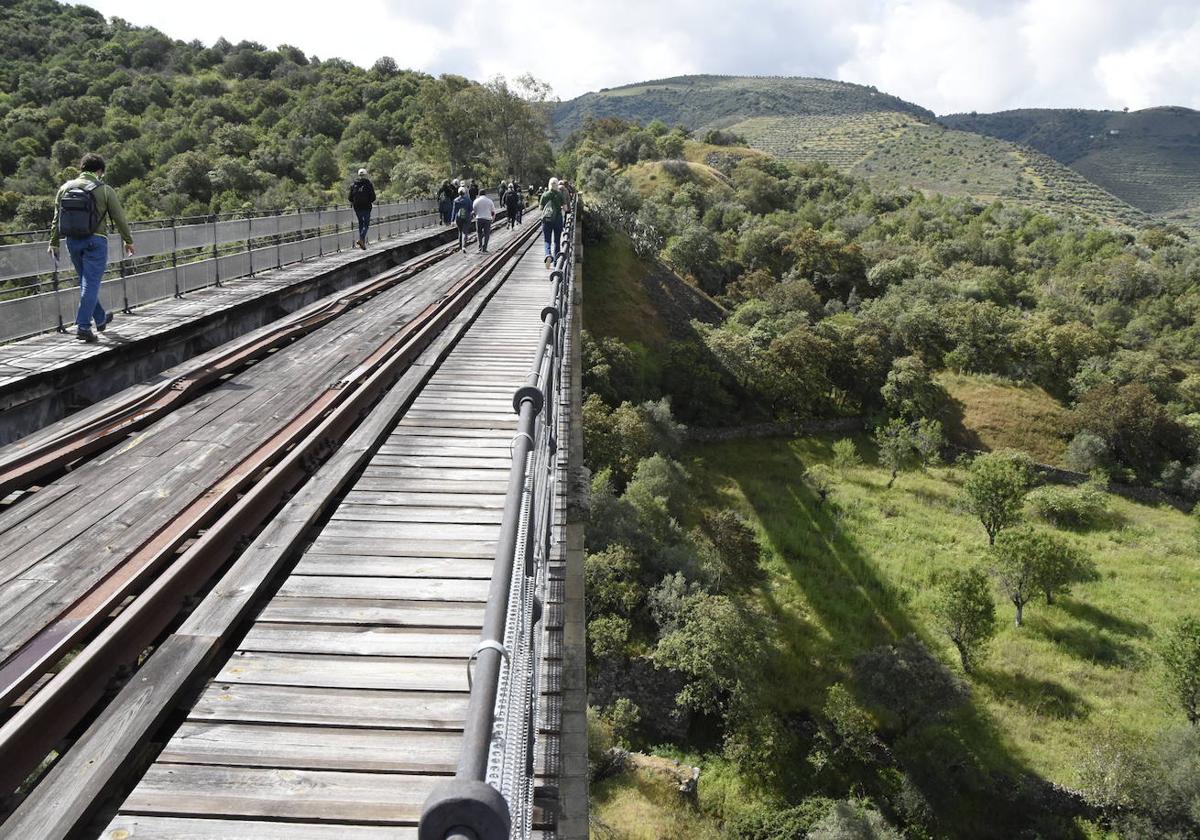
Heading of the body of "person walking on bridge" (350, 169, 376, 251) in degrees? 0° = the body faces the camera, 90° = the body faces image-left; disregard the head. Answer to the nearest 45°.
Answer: approximately 180°

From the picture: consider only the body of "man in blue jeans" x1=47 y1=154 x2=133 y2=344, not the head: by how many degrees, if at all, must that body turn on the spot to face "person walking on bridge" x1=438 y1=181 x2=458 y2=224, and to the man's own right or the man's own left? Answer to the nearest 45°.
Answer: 0° — they already face them

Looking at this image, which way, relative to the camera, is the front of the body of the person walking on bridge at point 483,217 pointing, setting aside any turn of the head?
away from the camera

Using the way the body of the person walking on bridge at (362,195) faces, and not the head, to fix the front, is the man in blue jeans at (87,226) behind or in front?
behind

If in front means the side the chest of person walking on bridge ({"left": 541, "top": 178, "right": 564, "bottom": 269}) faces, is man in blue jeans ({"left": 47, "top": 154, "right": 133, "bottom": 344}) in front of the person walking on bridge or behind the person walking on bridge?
behind

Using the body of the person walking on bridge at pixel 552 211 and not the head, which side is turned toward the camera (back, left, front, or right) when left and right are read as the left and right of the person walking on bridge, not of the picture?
back

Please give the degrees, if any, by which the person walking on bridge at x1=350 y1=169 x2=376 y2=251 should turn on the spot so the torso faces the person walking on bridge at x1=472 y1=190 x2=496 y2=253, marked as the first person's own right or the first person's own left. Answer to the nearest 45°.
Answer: approximately 45° to the first person's own right

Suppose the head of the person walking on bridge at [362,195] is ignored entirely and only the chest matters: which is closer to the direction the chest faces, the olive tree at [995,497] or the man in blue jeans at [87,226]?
the olive tree

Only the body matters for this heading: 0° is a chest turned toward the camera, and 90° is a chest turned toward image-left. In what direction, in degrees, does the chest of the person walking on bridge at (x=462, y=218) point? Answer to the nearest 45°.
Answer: approximately 180°
